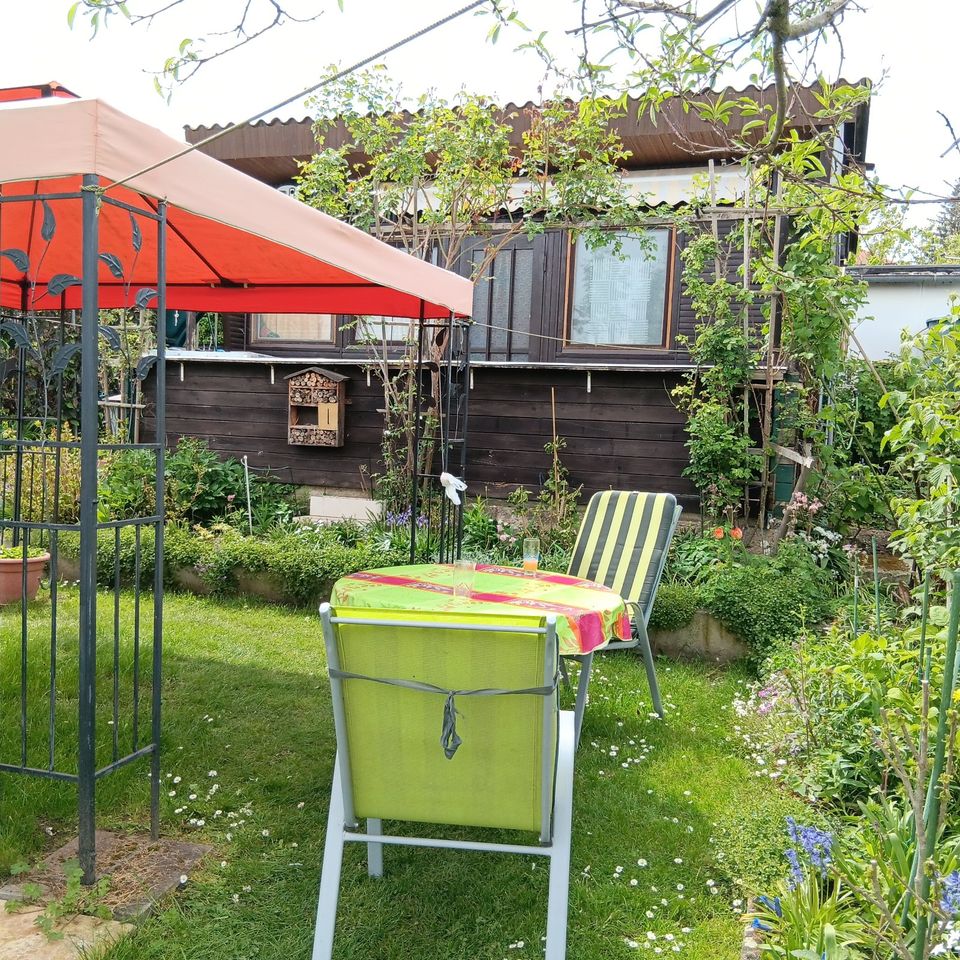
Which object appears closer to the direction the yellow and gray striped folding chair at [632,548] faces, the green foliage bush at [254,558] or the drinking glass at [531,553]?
the drinking glass

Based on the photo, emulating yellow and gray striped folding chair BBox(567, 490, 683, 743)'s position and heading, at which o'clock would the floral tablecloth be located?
The floral tablecloth is roughly at 11 o'clock from the yellow and gray striped folding chair.

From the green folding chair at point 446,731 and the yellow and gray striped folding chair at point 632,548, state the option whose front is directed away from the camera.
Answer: the green folding chair at point 446,731

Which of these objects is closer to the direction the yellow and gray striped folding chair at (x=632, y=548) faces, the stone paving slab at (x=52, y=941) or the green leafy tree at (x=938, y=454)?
the stone paving slab

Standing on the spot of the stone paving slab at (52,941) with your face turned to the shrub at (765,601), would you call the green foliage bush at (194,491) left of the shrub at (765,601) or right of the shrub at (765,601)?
left

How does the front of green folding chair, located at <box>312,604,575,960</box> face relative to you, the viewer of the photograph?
facing away from the viewer

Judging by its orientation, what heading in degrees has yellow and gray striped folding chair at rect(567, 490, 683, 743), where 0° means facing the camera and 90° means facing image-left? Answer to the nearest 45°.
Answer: approximately 45°

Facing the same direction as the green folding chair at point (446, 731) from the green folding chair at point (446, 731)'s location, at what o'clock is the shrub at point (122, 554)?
The shrub is roughly at 11 o'clock from the green folding chair.

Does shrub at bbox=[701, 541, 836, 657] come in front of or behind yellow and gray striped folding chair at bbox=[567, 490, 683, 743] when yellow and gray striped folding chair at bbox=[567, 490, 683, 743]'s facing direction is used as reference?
behind

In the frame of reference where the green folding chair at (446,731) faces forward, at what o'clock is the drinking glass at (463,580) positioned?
The drinking glass is roughly at 12 o'clock from the green folding chair.

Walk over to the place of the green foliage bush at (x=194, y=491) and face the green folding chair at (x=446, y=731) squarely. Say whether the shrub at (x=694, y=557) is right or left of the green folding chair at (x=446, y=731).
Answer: left

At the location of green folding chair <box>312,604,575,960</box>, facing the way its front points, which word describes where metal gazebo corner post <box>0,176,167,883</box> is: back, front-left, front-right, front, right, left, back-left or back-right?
front-left
